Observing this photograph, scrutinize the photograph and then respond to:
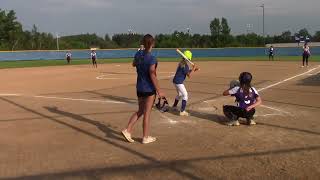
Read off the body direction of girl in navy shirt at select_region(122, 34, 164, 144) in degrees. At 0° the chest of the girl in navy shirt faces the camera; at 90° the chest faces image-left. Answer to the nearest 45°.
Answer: approximately 225°

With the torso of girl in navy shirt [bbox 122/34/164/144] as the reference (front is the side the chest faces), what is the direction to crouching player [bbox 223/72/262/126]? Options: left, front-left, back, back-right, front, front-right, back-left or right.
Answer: front
